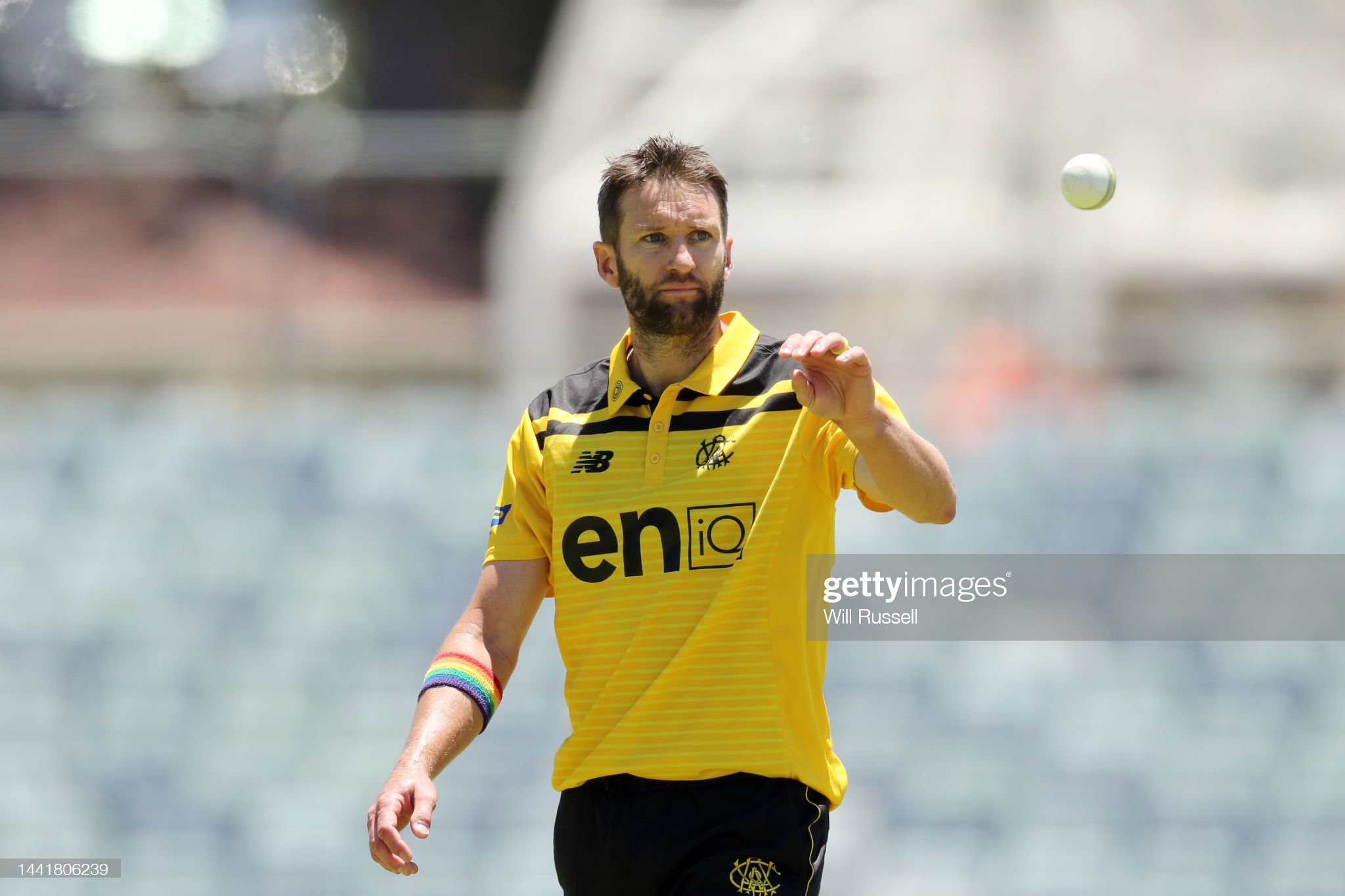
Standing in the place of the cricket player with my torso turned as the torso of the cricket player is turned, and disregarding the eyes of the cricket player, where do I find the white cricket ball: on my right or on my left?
on my left

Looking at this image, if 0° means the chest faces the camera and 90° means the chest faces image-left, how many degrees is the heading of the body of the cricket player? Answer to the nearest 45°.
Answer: approximately 0°
